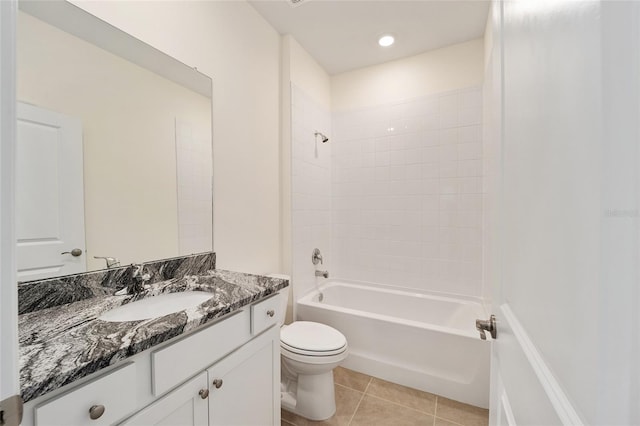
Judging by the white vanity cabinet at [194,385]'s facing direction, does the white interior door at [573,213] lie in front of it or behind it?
in front

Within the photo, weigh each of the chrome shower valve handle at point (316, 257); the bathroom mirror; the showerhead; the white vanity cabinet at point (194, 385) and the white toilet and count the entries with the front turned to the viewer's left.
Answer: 0

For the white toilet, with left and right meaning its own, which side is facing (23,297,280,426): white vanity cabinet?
right

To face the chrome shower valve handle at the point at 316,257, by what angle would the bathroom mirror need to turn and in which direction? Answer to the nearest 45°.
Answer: approximately 45° to its left

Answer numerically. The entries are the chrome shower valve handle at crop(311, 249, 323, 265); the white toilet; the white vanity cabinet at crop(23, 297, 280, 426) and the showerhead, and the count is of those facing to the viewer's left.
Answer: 0

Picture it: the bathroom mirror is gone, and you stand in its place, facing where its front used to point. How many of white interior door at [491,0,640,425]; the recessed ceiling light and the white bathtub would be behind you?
0

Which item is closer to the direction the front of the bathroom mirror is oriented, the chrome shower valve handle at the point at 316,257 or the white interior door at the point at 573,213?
the white interior door

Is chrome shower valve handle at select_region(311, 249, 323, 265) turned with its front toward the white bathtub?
yes

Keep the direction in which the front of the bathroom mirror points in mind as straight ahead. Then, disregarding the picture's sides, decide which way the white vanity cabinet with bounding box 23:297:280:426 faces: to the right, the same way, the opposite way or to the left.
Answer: the same way

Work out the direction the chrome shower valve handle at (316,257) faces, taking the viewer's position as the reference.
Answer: facing the viewer and to the right of the viewer

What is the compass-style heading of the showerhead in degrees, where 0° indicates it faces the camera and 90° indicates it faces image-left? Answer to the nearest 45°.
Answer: approximately 315°
